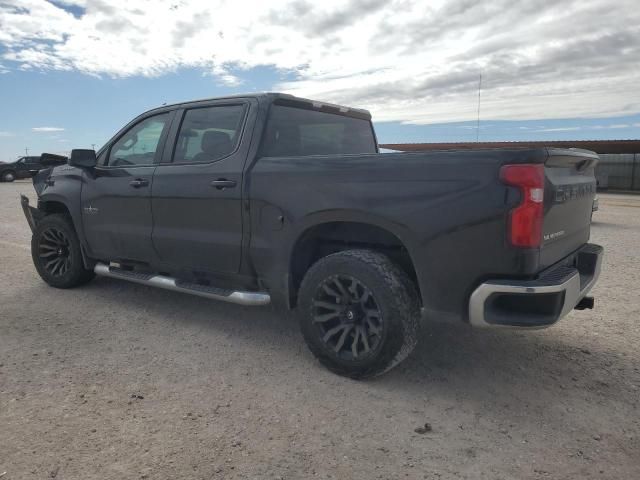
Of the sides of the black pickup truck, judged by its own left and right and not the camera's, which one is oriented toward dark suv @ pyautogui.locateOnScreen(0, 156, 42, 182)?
front

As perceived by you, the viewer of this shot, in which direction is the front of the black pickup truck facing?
facing away from the viewer and to the left of the viewer
